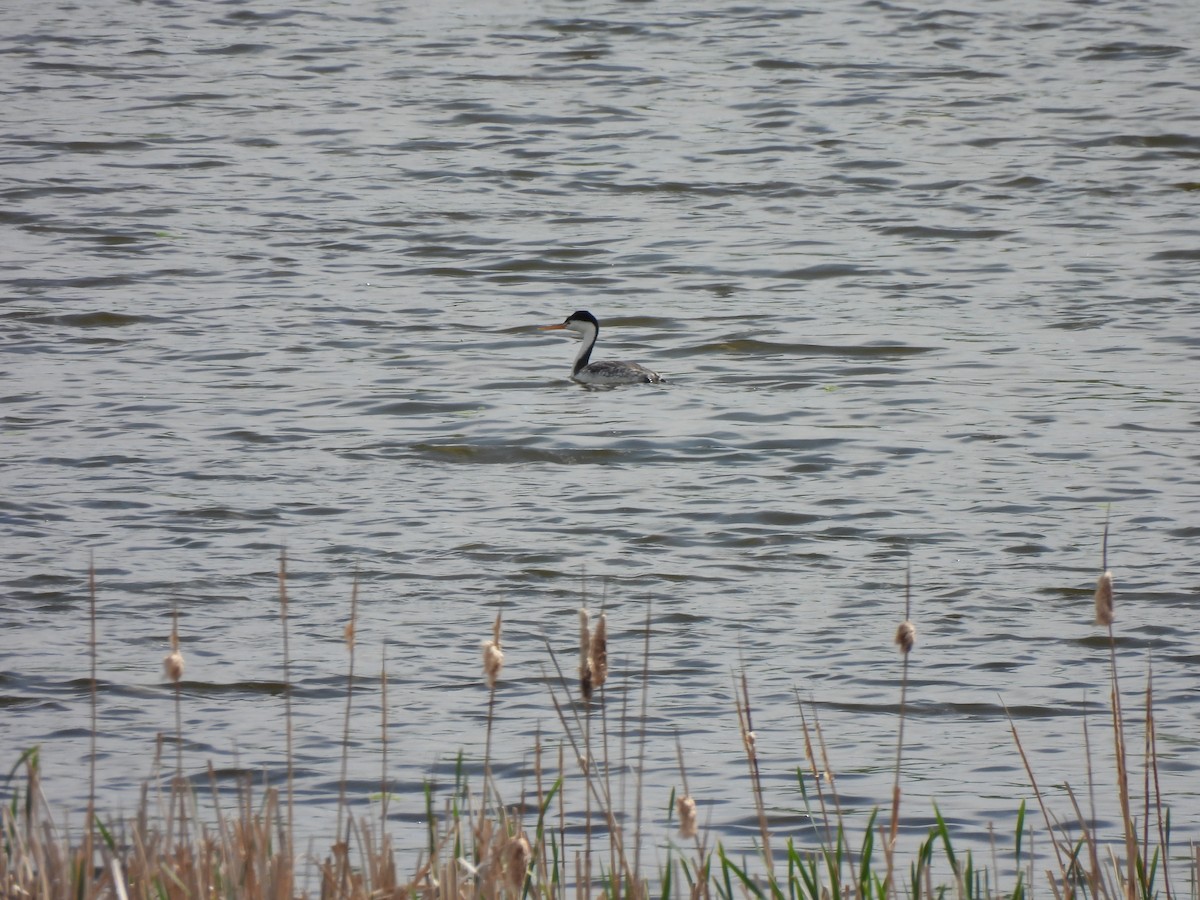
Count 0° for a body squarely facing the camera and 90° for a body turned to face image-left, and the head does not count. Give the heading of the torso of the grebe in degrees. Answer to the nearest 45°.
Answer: approximately 90°

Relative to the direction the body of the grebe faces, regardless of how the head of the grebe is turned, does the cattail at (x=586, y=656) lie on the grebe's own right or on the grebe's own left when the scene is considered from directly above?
on the grebe's own left

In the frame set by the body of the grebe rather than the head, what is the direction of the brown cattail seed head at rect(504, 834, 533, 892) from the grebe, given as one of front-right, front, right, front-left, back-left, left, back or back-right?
left
